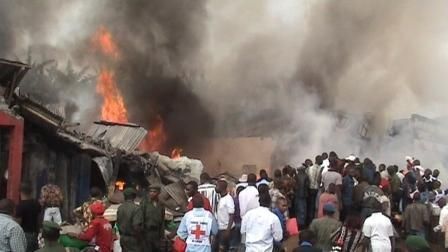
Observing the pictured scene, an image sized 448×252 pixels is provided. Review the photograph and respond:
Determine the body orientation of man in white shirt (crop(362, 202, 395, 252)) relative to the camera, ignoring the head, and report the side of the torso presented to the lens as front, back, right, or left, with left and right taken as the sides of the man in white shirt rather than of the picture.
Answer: back

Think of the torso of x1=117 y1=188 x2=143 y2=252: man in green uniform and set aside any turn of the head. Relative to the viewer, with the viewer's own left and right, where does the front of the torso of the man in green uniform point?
facing away from the viewer

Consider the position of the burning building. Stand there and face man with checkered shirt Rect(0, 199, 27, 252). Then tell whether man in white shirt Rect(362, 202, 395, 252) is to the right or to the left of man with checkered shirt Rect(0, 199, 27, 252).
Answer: left

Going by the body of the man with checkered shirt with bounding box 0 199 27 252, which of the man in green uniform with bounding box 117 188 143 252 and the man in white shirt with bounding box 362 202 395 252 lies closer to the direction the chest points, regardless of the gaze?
the man in green uniform

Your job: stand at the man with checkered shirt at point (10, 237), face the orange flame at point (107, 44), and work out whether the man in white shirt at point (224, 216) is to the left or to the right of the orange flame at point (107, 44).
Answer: right

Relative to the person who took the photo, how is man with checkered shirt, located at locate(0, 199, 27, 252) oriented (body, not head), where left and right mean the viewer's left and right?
facing away from the viewer

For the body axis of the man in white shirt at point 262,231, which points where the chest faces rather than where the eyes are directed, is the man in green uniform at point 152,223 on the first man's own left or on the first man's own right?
on the first man's own left

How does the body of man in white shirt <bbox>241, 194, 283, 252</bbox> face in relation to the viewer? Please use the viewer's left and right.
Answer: facing away from the viewer

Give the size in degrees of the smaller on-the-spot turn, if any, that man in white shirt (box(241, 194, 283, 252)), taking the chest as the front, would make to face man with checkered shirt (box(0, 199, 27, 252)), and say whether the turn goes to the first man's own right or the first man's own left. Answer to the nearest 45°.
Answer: approximately 135° to the first man's own left

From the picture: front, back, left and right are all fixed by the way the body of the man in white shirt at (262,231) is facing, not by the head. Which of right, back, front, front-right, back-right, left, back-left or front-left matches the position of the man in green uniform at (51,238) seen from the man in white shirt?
back-left

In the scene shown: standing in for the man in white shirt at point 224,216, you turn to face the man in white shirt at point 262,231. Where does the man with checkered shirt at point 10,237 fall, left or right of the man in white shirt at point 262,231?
right
